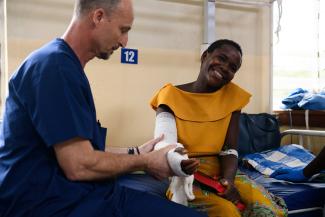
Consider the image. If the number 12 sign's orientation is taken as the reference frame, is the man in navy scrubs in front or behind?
in front

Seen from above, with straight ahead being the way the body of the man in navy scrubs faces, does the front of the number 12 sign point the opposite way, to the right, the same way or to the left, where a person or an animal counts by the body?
to the right

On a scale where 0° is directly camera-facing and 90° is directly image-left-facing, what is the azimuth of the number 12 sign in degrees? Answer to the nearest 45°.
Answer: approximately 0°

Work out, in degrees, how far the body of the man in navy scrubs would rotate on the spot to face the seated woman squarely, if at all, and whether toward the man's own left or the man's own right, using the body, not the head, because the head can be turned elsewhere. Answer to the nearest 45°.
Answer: approximately 45° to the man's own left

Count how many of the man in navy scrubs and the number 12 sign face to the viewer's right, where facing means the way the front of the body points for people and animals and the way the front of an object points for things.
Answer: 1

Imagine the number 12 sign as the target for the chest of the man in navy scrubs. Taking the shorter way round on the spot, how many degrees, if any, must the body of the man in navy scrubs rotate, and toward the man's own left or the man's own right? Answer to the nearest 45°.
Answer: approximately 90° to the man's own left

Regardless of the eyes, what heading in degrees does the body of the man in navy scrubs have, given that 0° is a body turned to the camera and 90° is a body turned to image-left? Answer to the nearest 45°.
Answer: approximately 270°

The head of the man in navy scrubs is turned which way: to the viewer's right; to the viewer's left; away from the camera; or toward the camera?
to the viewer's right

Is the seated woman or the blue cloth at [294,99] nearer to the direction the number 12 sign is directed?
the seated woman
